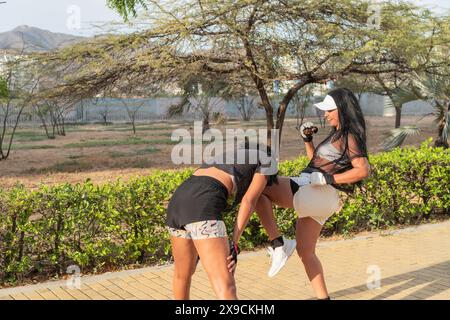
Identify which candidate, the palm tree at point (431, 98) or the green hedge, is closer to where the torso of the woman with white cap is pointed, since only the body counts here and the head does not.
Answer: the green hedge

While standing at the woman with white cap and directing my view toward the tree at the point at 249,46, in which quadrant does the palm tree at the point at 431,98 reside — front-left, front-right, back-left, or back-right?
front-right

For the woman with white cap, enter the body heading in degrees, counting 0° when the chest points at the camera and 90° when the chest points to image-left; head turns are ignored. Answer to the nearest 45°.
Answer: approximately 90°
